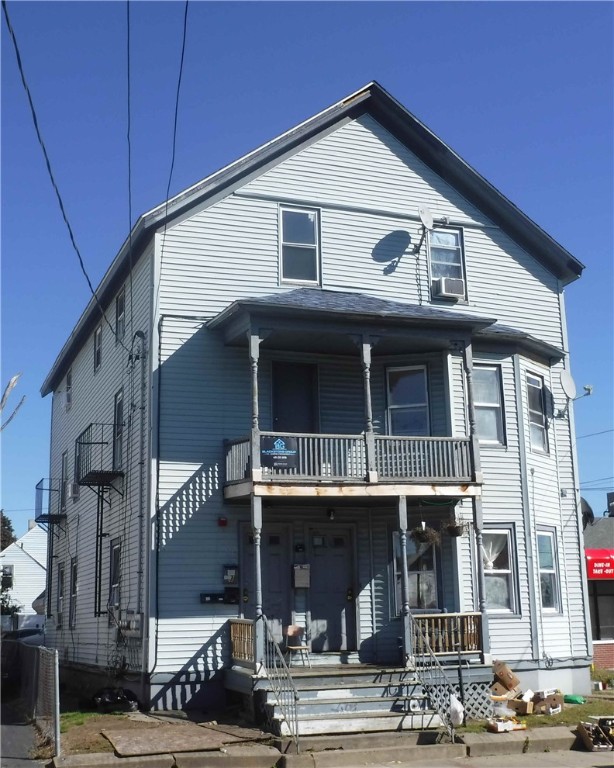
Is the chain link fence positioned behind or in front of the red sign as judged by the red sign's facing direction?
in front

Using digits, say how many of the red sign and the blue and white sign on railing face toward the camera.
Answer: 2

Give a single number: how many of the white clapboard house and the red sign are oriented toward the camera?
2

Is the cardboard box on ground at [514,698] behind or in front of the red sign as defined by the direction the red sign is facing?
in front

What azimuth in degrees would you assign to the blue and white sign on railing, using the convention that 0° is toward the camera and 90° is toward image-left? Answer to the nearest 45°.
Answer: approximately 0°

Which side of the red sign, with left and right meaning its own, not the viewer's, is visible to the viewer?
front
